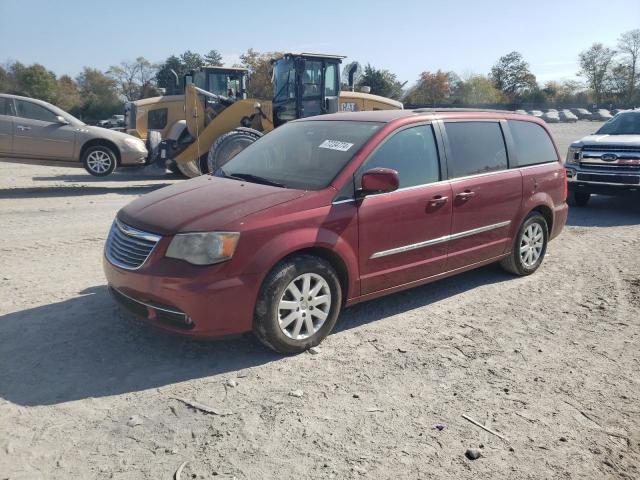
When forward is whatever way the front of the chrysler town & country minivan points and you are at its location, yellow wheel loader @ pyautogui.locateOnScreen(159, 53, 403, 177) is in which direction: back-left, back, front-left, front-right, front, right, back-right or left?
back-right

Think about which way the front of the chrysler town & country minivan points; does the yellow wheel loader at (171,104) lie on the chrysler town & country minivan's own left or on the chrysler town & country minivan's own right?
on the chrysler town & country minivan's own right

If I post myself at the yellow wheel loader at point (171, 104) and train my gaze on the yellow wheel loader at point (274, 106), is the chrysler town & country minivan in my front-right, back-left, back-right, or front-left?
front-right
